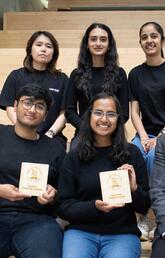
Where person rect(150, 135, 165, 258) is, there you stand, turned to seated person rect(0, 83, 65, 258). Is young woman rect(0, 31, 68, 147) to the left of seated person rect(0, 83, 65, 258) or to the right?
right

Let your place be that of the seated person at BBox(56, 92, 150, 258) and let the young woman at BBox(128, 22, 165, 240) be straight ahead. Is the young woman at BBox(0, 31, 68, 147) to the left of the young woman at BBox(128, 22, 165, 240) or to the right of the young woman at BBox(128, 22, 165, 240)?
left

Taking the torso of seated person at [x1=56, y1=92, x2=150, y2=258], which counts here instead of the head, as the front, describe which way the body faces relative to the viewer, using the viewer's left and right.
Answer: facing the viewer

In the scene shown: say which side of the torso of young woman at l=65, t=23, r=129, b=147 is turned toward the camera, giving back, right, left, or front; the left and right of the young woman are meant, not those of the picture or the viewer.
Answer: front

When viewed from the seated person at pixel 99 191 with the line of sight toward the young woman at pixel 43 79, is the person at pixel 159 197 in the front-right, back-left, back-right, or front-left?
back-right

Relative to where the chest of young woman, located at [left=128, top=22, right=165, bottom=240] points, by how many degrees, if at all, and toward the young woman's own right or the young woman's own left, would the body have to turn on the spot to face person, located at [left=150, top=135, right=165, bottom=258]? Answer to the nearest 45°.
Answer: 0° — they already face them

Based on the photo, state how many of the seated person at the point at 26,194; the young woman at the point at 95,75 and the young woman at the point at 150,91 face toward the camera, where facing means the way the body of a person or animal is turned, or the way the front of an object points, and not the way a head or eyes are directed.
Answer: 3

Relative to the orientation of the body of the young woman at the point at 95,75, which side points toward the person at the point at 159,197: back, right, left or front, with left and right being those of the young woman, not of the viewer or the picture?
front
